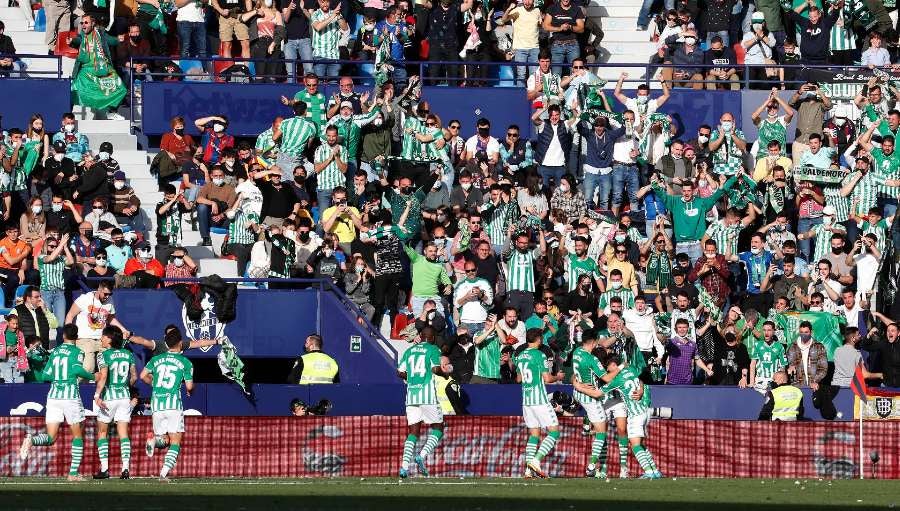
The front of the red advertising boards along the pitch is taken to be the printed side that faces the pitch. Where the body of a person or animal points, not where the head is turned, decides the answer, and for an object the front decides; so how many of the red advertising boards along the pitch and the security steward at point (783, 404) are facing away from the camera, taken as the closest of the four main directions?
1

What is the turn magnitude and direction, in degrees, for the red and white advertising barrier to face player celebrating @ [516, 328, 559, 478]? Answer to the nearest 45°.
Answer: approximately 45° to its left

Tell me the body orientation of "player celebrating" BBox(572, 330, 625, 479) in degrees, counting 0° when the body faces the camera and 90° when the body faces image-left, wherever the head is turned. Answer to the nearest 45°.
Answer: approximately 225°

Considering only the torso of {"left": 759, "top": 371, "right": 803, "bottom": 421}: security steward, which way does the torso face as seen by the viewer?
away from the camera

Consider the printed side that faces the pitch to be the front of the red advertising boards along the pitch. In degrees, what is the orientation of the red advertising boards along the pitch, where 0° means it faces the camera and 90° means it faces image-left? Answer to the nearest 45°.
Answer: approximately 0°

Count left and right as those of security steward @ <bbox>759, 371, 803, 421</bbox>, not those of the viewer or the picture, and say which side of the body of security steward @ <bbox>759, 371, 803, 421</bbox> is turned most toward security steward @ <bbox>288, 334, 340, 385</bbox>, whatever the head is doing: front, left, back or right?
left

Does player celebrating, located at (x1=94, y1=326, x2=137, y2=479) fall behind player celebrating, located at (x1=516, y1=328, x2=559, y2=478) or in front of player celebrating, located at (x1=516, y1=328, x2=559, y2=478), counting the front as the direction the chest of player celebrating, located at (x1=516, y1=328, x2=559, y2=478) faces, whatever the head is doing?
behind

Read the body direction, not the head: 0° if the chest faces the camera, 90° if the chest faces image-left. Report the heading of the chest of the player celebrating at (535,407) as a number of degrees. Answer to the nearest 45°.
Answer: approximately 225°
